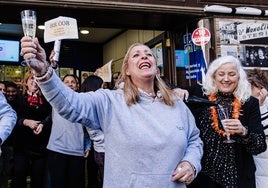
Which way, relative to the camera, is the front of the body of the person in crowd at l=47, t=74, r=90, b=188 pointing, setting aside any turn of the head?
toward the camera

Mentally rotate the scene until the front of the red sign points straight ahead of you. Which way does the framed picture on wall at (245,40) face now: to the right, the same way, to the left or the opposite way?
the same way

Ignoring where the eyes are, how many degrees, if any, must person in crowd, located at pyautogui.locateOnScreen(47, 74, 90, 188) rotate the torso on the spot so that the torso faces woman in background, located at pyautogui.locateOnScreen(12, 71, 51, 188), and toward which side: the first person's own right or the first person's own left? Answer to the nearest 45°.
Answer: approximately 135° to the first person's own right

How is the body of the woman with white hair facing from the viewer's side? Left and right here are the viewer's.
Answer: facing the viewer

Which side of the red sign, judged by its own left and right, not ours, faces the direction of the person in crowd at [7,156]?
right

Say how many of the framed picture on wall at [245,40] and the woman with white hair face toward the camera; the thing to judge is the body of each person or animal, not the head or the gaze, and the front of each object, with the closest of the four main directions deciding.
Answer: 2

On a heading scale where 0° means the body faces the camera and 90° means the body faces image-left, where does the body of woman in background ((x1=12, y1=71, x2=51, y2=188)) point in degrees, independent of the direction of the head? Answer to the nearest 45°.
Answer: approximately 315°

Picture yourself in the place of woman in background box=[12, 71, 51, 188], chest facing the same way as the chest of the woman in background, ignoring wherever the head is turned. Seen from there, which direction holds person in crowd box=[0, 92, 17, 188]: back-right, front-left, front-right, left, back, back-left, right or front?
front-right

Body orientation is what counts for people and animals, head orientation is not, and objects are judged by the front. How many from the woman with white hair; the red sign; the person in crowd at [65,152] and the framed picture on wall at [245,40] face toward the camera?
4

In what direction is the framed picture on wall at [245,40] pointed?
toward the camera

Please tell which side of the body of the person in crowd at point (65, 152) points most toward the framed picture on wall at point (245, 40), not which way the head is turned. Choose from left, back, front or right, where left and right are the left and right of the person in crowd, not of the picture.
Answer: left

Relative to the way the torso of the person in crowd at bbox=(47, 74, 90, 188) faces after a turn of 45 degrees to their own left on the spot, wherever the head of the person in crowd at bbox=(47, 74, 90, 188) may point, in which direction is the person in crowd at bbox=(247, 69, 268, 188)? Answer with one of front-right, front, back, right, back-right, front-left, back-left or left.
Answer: front

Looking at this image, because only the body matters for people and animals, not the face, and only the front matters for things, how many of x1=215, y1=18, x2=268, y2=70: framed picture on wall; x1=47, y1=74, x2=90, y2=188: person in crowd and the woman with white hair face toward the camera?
3

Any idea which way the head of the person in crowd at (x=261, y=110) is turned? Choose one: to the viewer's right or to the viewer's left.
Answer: to the viewer's left

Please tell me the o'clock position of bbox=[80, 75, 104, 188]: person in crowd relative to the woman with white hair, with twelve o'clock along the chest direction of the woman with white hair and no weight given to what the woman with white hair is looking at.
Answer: The person in crowd is roughly at 4 o'clock from the woman with white hair.

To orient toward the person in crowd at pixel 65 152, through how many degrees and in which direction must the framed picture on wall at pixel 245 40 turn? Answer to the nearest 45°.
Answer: approximately 45° to its right
